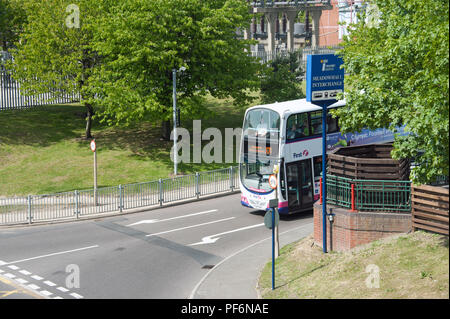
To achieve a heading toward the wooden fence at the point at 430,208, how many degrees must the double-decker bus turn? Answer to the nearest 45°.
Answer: approximately 90° to its left

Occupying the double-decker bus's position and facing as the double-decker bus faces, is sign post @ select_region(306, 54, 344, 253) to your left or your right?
on your left

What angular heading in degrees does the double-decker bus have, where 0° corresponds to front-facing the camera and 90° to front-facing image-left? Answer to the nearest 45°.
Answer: approximately 45°

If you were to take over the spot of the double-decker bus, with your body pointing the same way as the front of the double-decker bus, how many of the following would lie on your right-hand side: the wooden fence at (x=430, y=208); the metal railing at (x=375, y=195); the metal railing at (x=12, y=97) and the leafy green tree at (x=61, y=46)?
2

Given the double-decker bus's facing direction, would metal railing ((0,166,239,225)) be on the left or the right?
on its right

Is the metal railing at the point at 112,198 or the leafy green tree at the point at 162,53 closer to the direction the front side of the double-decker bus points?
the metal railing

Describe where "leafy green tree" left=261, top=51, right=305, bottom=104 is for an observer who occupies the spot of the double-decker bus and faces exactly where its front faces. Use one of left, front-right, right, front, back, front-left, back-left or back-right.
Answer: back-right

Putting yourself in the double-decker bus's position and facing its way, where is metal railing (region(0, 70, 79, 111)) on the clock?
The metal railing is roughly at 3 o'clock from the double-decker bus.

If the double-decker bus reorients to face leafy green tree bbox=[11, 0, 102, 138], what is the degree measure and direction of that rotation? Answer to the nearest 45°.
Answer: approximately 90° to its right

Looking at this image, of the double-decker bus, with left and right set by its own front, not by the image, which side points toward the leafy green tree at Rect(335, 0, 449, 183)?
left

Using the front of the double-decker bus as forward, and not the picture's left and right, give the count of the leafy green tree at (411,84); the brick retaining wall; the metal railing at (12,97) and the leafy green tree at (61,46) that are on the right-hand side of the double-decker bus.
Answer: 2

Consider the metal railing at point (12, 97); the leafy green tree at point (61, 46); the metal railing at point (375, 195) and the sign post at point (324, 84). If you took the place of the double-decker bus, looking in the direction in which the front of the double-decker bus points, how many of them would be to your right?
2
